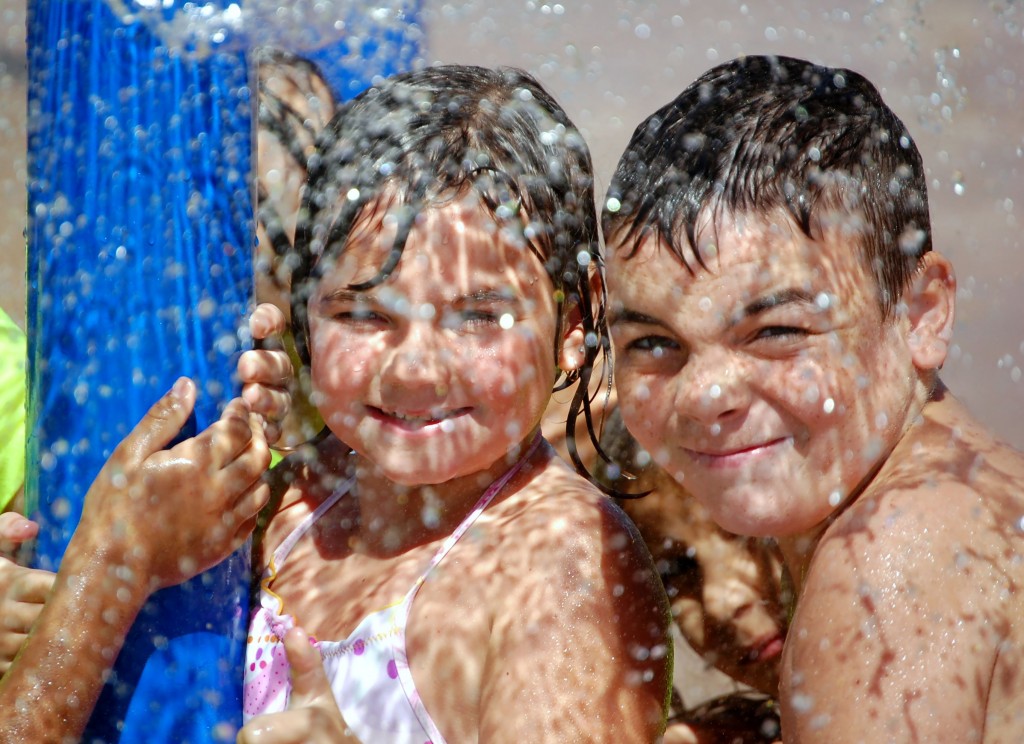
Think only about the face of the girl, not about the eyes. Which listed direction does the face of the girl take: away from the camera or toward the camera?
toward the camera

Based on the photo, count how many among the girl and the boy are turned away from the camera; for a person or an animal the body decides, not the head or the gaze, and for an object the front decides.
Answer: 0

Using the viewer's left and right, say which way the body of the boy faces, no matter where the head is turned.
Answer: facing to the left of the viewer
